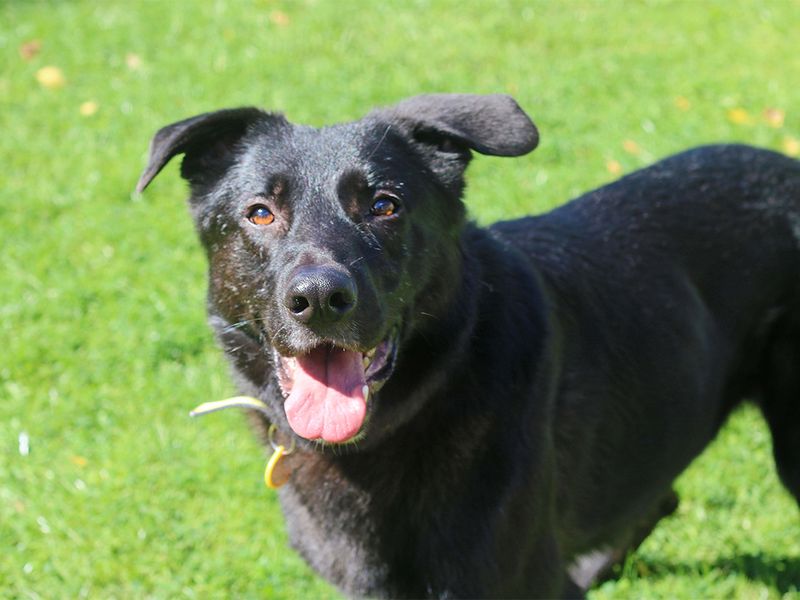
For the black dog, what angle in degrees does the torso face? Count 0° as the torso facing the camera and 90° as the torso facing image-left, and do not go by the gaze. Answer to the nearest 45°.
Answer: approximately 45°
